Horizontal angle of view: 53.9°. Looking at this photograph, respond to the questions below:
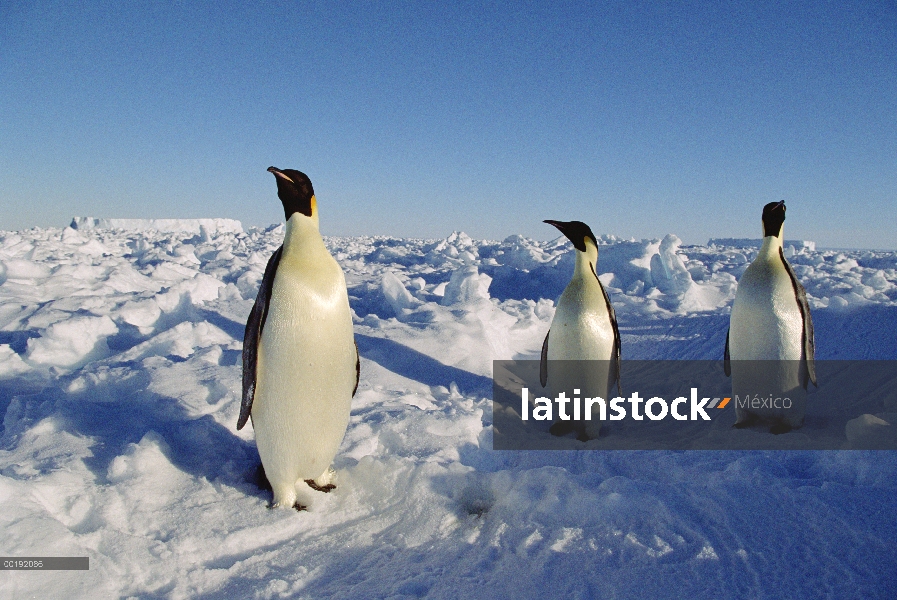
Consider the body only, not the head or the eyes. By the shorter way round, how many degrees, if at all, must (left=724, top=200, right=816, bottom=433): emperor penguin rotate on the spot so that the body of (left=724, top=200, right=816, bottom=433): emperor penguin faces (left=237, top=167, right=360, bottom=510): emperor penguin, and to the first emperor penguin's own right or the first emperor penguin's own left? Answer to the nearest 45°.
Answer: approximately 45° to the first emperor penguin's own right

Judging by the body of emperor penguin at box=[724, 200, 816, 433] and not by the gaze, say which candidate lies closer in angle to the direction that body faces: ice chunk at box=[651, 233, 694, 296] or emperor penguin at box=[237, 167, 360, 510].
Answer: the emperor penguin

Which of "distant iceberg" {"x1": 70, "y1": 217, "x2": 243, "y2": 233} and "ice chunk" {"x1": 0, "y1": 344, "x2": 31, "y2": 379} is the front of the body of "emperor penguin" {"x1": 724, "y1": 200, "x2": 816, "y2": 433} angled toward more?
the ice chunk

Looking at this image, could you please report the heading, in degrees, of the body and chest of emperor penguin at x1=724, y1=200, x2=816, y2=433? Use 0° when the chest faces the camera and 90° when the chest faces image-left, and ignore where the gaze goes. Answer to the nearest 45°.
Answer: approximately 0°

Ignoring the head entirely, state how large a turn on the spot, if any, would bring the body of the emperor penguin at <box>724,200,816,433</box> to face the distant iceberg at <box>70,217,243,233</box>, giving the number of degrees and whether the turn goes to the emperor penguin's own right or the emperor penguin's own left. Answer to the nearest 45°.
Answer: approximately 135° to the emperor penguin's own right

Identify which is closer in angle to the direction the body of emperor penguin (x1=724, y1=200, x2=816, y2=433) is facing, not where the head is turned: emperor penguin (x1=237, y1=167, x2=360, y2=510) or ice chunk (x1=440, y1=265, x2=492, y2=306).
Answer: the emperor penguin

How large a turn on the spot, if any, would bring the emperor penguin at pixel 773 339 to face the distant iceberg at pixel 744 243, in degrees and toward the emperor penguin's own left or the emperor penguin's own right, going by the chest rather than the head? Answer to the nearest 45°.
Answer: approximately 180°
